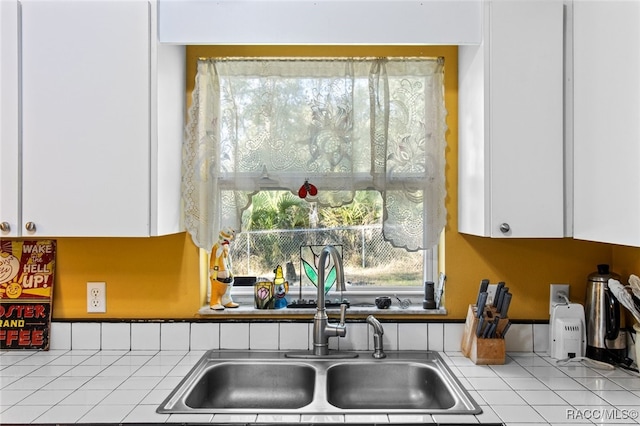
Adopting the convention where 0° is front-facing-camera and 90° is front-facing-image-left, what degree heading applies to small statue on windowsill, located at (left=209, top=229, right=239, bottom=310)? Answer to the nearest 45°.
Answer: approximately 315°

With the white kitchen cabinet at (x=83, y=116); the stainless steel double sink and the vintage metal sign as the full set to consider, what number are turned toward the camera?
3

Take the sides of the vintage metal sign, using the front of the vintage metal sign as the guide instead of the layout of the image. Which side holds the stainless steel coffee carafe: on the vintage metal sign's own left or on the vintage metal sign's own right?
on the vintage metal sign's own left

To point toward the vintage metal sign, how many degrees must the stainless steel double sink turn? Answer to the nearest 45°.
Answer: approximately 90° to its right

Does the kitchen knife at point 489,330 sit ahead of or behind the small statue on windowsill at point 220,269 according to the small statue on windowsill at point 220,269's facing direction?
ahead

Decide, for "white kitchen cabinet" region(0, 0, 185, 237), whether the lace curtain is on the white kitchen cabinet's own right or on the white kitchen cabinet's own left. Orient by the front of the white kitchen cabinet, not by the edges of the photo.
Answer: on the white kitchen cabinet's own left

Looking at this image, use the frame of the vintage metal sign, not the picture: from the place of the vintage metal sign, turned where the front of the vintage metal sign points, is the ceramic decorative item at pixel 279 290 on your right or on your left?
on your left

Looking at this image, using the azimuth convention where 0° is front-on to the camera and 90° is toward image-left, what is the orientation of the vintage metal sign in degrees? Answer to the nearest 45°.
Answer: approximately 0°

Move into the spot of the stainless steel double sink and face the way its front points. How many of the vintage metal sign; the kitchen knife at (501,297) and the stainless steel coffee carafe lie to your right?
1
